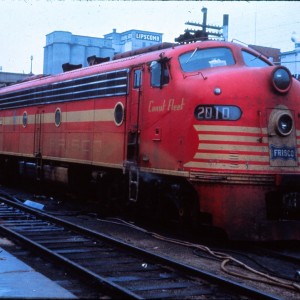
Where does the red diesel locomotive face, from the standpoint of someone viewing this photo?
facing the viewer and to the right of the viewer

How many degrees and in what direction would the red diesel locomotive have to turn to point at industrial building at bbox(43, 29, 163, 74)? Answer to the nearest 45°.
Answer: approximately 135° to its left

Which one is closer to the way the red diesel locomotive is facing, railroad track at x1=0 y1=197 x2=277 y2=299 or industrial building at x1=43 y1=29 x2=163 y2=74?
the railroad track

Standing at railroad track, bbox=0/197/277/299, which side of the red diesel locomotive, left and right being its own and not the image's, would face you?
right
